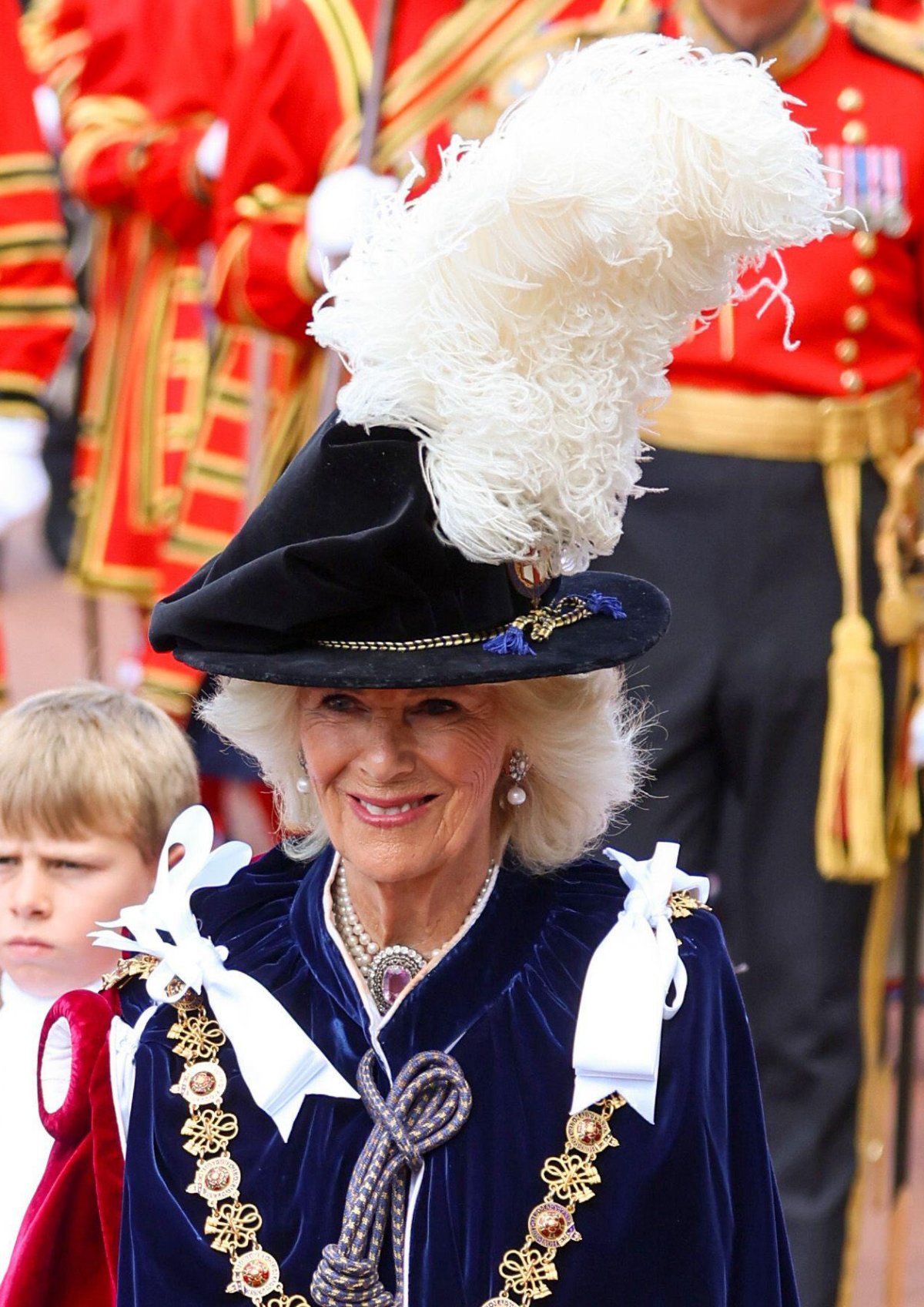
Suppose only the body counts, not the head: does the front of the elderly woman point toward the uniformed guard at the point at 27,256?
no

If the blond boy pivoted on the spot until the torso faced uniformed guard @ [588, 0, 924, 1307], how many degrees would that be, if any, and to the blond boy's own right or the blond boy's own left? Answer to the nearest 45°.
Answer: approximately 180°

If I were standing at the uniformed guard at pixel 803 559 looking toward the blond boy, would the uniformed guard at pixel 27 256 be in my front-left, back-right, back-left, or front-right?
front-right

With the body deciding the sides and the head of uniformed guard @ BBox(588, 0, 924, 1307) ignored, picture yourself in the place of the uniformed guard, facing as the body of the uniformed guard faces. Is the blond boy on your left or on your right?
on your right

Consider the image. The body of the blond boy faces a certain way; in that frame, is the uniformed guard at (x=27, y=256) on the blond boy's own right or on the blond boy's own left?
on the blond boy's own right

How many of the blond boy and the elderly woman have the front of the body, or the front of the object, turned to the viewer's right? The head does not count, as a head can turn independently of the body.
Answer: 0

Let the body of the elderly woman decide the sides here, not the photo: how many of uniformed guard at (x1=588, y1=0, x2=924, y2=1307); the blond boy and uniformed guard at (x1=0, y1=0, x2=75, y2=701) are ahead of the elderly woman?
0

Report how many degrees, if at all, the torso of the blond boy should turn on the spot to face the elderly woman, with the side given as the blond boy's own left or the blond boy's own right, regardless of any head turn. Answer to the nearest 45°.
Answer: approximately 90° to the blond boy's own left

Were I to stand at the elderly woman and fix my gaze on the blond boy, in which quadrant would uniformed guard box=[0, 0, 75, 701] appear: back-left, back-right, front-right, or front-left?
front-right

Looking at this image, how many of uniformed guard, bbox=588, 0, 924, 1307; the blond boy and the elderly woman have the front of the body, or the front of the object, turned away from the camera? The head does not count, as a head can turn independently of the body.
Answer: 0

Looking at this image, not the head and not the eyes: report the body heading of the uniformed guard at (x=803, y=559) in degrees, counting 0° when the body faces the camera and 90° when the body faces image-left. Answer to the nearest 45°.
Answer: approximately 315°

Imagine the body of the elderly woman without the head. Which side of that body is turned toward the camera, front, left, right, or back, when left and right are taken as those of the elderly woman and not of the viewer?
front

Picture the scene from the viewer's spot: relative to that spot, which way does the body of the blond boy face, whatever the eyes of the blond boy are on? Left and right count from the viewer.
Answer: facing the viewer and to the left of the viewer

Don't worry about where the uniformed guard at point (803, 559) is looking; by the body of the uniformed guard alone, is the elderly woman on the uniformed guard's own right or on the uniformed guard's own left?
on the uniformed guard's own right

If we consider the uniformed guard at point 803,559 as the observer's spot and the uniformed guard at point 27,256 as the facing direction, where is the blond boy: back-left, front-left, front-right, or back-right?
front-left

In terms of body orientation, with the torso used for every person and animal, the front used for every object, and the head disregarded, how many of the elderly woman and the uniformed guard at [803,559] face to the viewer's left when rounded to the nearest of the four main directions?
0
